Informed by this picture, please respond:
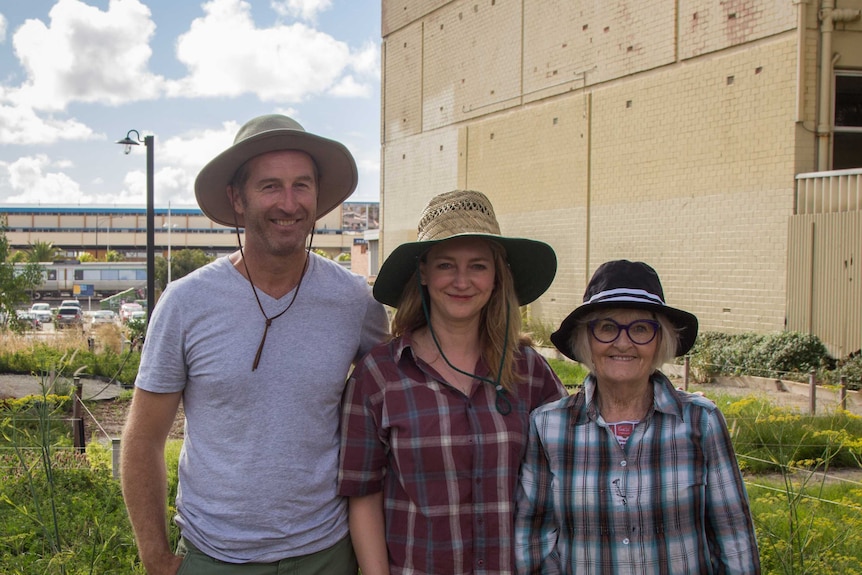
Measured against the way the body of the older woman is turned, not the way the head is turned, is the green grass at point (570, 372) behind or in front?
behind

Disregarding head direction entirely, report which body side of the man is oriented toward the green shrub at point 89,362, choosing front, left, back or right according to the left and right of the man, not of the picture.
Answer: back

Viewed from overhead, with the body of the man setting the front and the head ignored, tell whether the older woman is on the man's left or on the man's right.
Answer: on the man's left

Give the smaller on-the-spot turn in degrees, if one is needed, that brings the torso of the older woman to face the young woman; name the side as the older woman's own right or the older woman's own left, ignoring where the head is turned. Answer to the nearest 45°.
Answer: approximately 90° to the older woman's own right

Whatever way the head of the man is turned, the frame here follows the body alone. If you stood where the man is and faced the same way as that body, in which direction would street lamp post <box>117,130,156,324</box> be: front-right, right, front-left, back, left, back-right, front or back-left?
back

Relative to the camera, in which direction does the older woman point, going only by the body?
toward the camera

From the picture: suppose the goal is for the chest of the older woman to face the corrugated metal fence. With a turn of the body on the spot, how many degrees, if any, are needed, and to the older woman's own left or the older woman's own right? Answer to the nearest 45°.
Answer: approximately 180°

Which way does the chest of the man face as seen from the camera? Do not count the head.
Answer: toward the camera

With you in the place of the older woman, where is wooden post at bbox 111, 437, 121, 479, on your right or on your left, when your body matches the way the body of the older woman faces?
on your right

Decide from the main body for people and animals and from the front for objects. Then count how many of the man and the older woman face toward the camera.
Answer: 2

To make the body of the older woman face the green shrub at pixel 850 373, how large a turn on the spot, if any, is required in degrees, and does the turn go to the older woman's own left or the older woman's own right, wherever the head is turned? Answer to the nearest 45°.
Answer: approximately 180°

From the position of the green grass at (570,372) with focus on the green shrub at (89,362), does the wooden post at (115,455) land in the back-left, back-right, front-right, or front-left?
front-left
